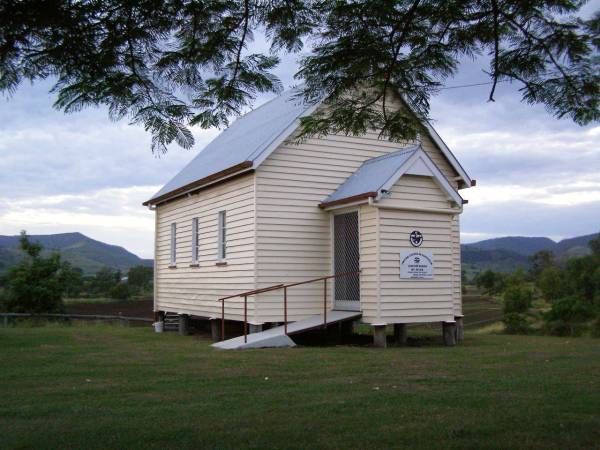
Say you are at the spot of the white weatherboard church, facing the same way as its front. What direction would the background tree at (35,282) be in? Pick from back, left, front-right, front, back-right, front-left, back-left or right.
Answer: back

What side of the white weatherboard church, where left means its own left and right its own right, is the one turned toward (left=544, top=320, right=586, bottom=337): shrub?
left

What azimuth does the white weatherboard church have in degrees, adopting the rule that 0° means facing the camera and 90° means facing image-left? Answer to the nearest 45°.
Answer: approximately 315°

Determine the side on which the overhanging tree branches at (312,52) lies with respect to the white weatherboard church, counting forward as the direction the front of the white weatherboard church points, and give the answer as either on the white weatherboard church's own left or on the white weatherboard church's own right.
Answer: on the white weatherboard church's own right

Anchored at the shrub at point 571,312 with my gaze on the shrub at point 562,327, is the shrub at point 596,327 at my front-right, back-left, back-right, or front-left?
front-left

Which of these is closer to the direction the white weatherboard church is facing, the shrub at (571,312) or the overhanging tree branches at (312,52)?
the overhanging tree branches

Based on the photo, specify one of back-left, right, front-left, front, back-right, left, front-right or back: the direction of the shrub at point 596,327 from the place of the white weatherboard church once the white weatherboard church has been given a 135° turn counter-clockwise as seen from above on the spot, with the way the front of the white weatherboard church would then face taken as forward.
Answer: front-right

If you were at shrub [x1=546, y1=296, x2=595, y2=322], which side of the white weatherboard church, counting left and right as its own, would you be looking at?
left

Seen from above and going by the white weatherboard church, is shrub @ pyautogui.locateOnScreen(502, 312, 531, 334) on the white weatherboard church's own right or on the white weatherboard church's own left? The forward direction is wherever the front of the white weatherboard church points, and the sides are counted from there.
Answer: on the white weatherboard church's own left
